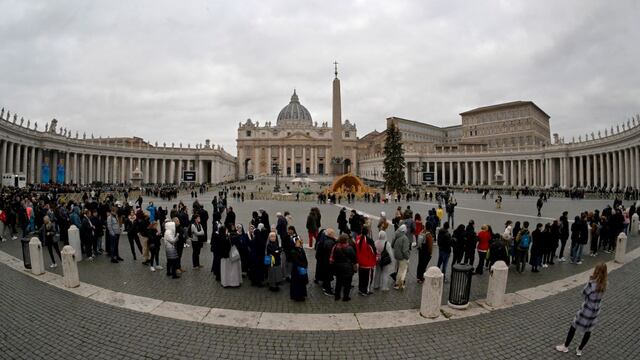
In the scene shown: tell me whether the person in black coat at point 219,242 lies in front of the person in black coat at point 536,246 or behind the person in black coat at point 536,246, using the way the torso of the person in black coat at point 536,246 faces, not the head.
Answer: behind

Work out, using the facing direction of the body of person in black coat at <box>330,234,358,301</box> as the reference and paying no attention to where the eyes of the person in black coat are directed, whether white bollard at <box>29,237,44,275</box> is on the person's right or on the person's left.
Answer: on the person's left

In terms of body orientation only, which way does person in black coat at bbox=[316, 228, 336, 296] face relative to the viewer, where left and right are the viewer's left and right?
facing to the right of the viewer

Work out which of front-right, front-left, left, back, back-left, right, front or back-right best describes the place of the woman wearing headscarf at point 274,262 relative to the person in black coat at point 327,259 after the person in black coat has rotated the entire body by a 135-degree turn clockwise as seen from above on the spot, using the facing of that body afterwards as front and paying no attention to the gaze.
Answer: front-right

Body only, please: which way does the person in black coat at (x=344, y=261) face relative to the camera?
away from the camera
